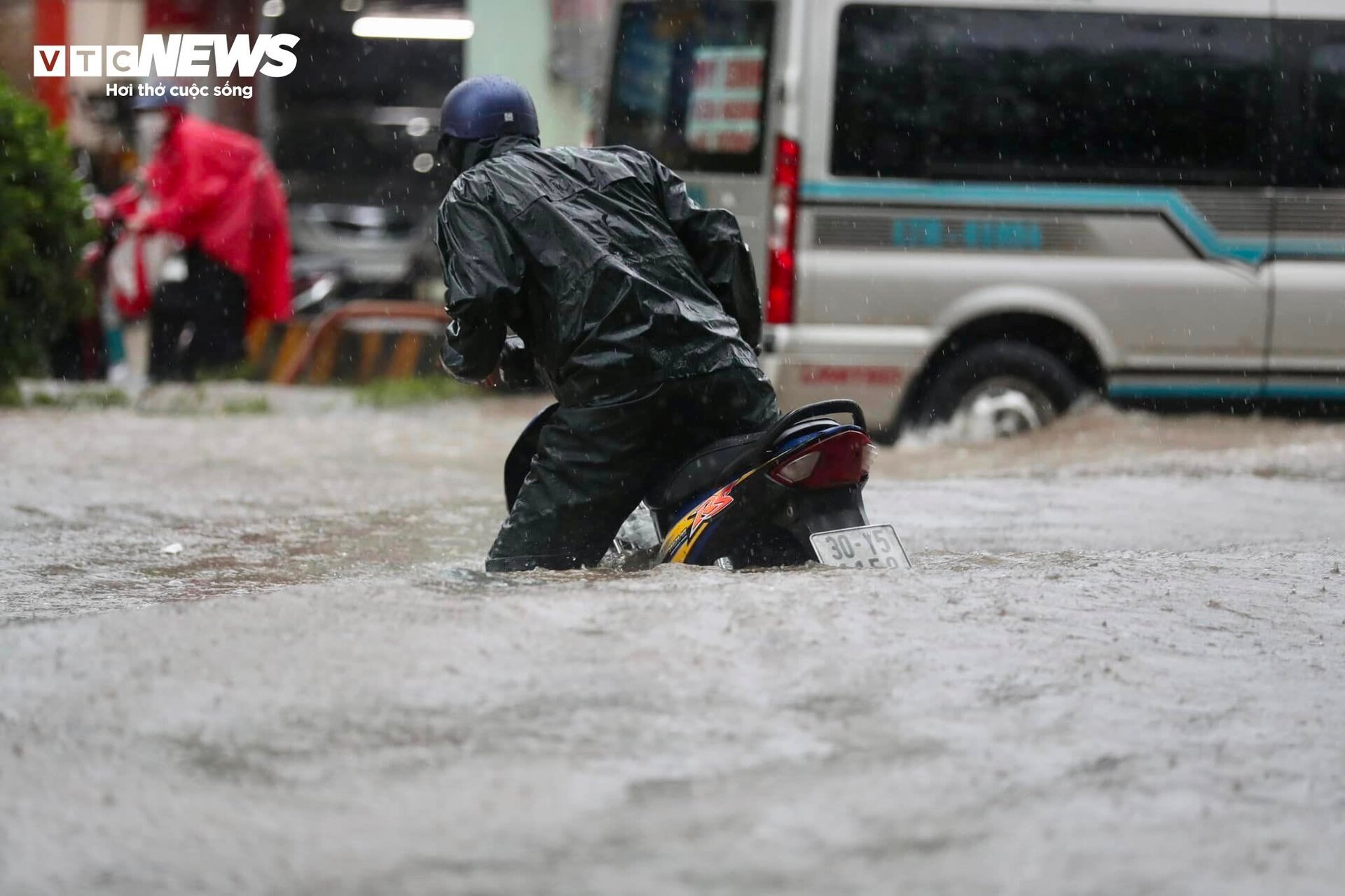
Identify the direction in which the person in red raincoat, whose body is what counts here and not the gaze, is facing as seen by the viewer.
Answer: to the viewer's left

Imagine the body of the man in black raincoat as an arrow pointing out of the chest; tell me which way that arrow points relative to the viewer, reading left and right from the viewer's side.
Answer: facing away from the viewer and to the left of the viewer

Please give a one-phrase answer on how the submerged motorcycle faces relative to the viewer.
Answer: facing away from the viewer and to the left of the viewer

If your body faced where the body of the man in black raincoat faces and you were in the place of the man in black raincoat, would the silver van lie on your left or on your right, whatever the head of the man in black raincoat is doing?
on your right

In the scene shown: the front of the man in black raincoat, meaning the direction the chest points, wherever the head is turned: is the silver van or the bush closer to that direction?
the bush

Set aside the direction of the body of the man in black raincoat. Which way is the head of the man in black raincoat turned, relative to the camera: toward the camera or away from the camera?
away from the camera
